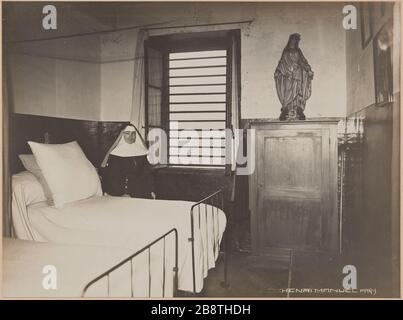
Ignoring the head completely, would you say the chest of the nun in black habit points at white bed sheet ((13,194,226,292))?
yes

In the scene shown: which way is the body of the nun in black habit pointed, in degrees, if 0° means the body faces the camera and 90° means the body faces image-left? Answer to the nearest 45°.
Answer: approximately 0°

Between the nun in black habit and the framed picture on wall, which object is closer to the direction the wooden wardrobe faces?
the framed picture on wall

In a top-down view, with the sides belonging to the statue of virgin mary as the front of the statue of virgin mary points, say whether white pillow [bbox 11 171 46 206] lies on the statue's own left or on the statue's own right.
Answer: on the statue's own right

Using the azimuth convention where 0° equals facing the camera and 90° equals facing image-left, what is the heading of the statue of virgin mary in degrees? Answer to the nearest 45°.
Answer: approximately 0°

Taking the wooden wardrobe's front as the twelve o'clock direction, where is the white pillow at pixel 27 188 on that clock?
The white pillow is roughly at 2 o'clock from the wooden wardrobe.

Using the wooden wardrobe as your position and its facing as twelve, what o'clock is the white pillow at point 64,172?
The white pillow is roughly at 2 o'clock from the wooden wardrobe.

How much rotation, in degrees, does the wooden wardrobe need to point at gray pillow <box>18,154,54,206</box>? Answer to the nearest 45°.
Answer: approximately 45° to its right

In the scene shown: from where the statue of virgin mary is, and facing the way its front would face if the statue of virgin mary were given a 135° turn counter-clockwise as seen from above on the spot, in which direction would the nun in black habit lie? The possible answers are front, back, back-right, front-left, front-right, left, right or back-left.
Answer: back-left
